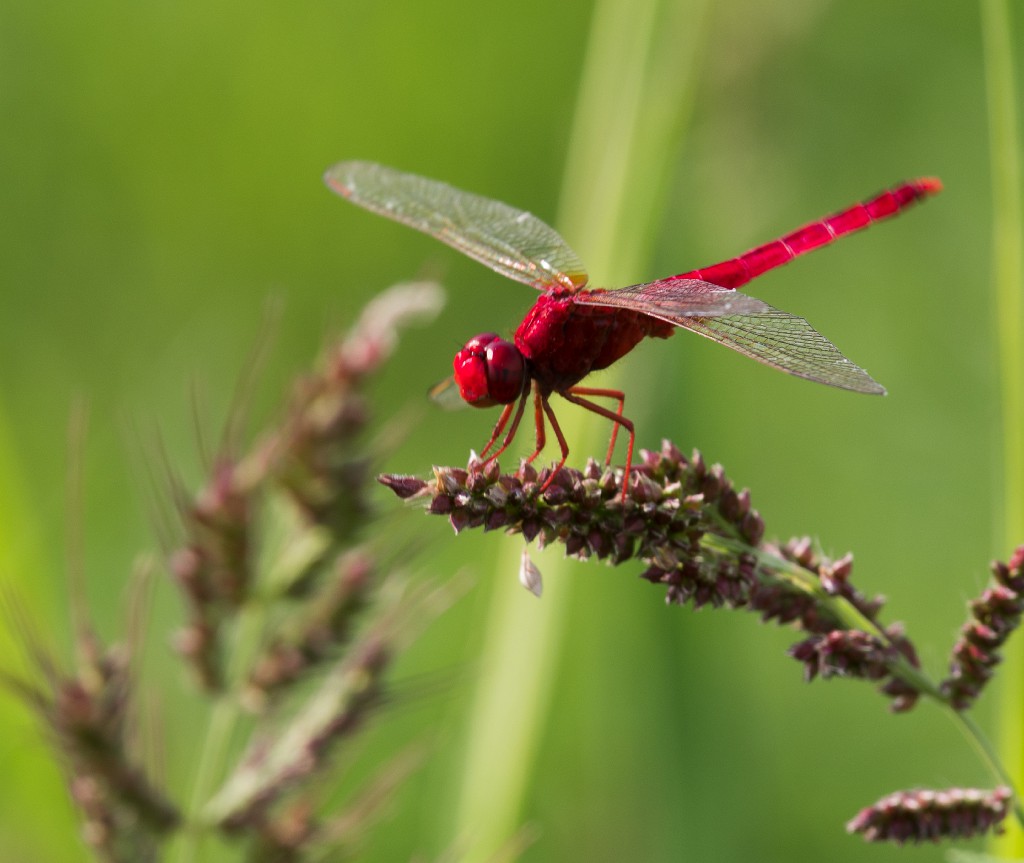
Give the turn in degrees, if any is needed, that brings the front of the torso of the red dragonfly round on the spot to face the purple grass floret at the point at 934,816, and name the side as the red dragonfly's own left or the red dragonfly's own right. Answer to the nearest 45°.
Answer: approximately 90° to the red dragonfly's own left

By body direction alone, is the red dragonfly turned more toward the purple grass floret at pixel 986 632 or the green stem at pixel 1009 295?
the purple grass floret
